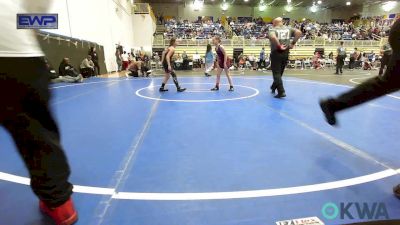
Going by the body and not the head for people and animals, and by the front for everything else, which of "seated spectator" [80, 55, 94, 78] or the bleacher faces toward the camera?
the bleacher

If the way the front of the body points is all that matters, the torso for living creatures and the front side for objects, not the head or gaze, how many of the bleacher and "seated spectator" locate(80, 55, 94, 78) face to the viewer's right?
1

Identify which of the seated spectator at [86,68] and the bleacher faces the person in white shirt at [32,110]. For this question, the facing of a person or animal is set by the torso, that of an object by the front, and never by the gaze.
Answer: the bleacher

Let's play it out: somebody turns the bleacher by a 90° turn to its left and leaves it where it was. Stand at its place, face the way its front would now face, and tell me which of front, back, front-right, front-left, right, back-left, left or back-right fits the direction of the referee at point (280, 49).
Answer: right

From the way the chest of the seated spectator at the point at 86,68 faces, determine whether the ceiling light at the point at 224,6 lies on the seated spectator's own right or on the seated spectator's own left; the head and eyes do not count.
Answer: on the seated spectator's own left

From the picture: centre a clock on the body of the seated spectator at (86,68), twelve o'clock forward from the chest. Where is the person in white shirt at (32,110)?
The person in white shirt is roughly at 3 o'clock from the seated spectator.

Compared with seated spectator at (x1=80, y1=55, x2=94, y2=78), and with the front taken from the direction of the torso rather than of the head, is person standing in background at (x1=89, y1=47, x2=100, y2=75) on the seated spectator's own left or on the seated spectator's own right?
on the seated spectator's own left

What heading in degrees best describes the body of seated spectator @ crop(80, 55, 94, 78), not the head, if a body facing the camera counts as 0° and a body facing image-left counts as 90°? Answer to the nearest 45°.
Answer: approximately 270°

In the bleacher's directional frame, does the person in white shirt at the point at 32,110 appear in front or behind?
in front

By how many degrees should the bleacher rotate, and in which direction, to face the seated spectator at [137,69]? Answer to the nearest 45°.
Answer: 0° — it already faces them

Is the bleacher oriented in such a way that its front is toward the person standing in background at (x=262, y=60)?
yes

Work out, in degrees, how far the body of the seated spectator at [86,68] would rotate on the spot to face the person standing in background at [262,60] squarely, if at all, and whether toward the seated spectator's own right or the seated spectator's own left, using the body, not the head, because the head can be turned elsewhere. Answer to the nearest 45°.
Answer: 0° — they already face them

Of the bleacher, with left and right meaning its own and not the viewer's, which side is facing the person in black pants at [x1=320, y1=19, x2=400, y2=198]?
front

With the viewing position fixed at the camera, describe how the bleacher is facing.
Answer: facing the viewer

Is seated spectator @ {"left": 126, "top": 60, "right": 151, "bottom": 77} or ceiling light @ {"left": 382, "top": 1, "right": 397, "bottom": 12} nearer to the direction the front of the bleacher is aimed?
the seated spectator

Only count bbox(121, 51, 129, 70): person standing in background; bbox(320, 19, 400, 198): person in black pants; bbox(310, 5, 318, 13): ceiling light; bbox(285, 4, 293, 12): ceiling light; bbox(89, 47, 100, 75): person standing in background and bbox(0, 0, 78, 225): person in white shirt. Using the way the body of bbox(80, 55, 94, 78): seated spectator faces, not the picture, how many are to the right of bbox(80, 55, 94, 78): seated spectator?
2

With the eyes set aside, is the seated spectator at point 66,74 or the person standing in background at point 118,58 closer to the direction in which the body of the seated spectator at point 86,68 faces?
the person standing in background

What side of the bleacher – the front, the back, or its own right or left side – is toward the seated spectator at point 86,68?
front
